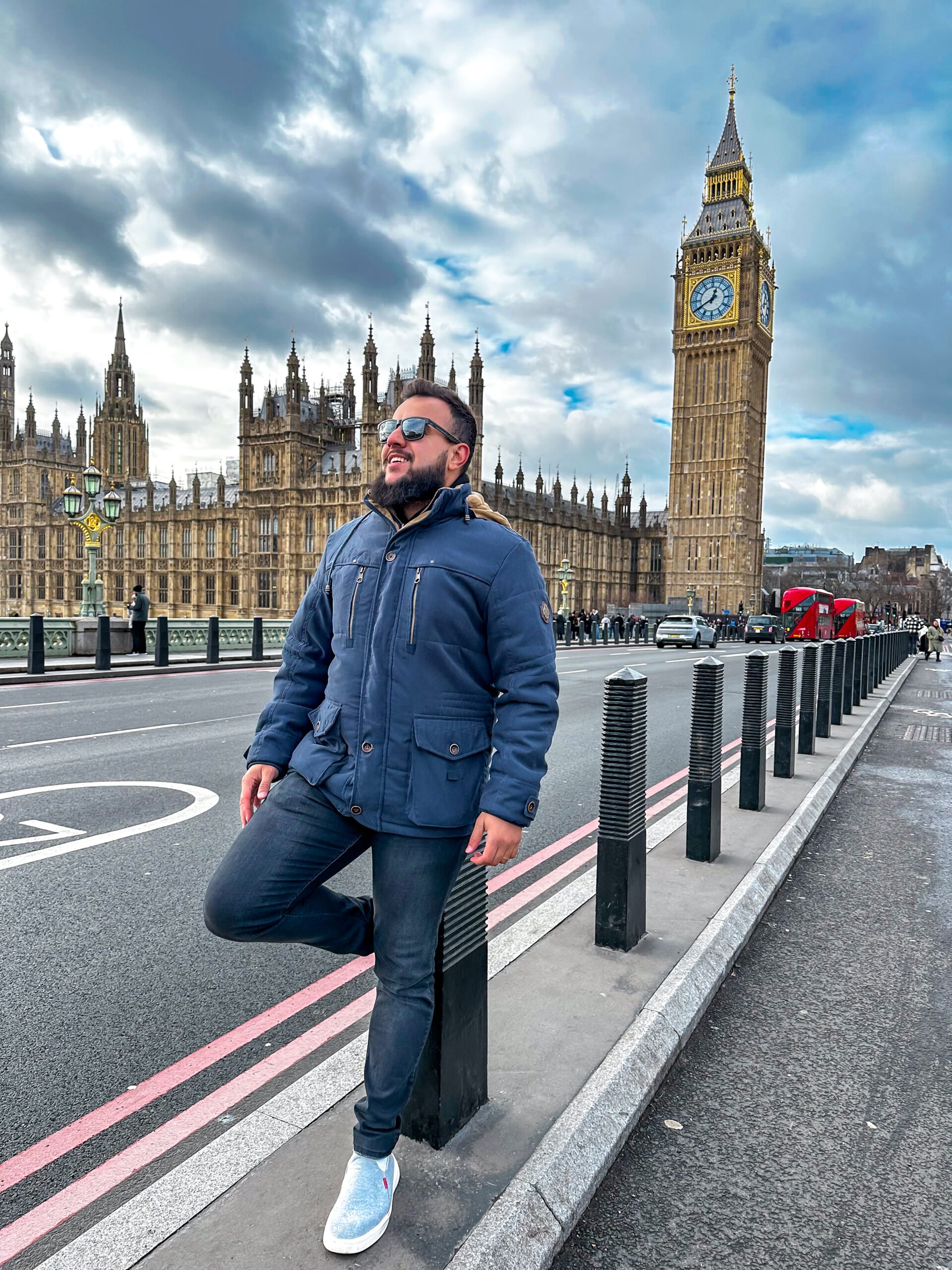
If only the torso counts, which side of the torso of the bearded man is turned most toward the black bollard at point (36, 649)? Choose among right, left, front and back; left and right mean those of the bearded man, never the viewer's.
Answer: right

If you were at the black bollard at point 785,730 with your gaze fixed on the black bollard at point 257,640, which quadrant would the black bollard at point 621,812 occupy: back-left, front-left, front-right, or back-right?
back-left

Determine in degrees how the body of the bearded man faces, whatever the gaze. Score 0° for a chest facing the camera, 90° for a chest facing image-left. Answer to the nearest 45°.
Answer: approximately 45°

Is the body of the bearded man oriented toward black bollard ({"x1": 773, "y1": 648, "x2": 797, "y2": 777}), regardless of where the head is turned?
no

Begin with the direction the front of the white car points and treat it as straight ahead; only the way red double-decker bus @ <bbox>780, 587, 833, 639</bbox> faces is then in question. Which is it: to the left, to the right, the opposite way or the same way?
the same way

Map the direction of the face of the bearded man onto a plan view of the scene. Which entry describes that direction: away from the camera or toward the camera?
toward the camera

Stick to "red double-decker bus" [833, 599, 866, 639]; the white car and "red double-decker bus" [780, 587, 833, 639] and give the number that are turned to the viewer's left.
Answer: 0

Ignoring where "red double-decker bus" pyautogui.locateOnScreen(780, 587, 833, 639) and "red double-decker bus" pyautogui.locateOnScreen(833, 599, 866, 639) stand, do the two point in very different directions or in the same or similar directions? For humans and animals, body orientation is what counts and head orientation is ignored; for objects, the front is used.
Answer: same or similar directions

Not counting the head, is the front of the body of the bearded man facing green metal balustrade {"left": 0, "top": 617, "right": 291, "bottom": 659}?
no
